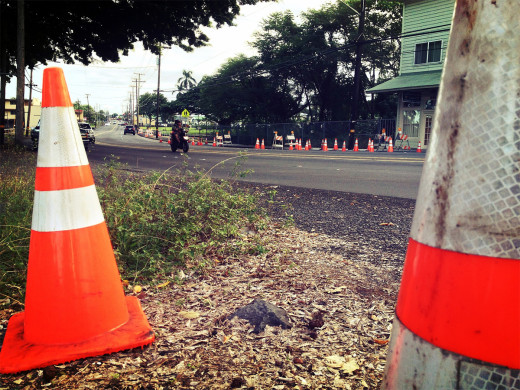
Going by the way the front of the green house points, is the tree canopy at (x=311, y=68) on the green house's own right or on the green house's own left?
on the green house's own right

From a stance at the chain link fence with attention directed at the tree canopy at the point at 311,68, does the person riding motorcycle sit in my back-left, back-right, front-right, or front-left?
back-left

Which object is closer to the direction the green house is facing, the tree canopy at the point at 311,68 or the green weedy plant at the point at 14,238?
the green weedy plant

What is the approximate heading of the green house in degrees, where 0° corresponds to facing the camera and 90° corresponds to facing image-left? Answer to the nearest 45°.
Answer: approximately 45°

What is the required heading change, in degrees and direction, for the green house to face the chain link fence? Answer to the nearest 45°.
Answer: approximately 90° to its right

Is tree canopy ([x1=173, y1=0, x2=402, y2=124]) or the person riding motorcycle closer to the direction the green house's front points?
the person riding motorcycle
